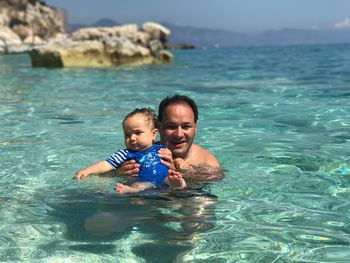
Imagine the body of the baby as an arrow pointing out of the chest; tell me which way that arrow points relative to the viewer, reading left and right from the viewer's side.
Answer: facing the viewer

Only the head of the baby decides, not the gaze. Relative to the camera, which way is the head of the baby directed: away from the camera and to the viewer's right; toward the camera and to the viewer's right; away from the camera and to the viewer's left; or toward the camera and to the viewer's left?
toward the camera and to the viewer's left
